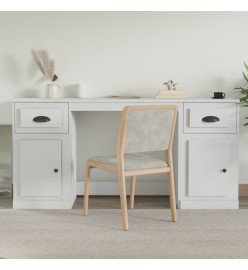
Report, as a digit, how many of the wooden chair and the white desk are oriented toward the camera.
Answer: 1

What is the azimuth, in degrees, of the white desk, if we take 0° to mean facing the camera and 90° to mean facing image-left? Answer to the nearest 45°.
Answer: approximately 0°

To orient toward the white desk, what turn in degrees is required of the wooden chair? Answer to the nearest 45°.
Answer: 0° — it already faces it

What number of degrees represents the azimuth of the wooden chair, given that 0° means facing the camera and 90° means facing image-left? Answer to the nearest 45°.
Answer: approximately 135°
